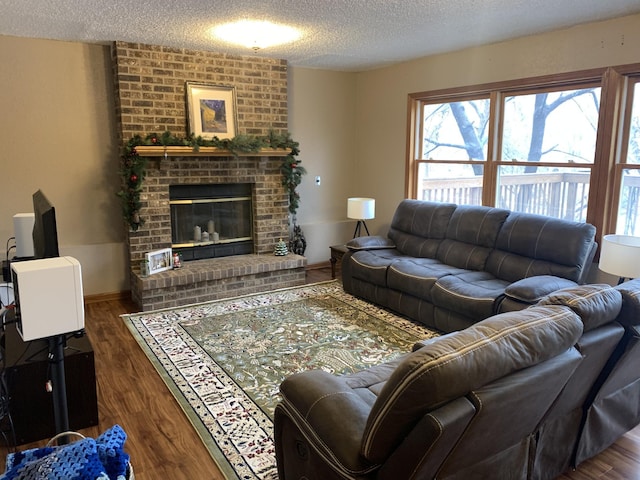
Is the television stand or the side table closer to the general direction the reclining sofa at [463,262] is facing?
the television stand

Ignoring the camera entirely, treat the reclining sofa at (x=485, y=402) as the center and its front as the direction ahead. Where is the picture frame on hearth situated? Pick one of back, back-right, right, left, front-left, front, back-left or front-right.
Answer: front

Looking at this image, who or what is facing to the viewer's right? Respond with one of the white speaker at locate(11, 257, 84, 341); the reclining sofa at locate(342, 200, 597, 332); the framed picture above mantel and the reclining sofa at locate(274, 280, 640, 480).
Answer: the white speaker

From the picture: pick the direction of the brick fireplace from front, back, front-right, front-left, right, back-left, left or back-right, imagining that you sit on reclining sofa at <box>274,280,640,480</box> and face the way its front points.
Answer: front

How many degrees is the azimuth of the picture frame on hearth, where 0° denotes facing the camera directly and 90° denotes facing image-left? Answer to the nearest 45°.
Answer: approximately 315°

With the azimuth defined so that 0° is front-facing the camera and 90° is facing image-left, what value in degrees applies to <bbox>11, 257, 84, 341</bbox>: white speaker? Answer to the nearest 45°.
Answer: approximately 270°

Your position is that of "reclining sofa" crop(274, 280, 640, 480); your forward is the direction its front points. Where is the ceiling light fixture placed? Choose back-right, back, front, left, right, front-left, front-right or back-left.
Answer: front

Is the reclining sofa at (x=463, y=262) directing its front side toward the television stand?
yes

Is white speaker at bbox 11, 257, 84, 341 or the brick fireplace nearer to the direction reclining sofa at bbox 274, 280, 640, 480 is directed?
the brick fireplace

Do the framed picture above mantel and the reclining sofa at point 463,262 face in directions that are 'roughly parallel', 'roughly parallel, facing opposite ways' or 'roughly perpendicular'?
roughly perpendicular

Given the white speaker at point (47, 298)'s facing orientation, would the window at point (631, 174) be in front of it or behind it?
in front

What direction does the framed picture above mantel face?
toward the camera

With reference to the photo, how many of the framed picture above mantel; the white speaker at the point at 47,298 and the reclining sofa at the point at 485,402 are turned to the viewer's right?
1

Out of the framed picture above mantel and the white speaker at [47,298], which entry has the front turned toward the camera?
the framed picture above mantel

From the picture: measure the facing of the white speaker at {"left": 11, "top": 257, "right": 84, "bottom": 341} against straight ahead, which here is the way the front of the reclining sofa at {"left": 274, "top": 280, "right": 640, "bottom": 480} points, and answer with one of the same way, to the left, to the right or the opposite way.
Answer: to the right

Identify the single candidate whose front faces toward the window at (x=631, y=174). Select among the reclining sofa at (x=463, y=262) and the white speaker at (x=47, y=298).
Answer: the white speaker

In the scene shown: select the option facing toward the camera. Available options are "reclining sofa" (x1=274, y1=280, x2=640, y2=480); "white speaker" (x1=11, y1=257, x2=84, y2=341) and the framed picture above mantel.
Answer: the framed picture above mantel

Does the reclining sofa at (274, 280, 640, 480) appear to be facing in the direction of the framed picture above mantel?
yes
